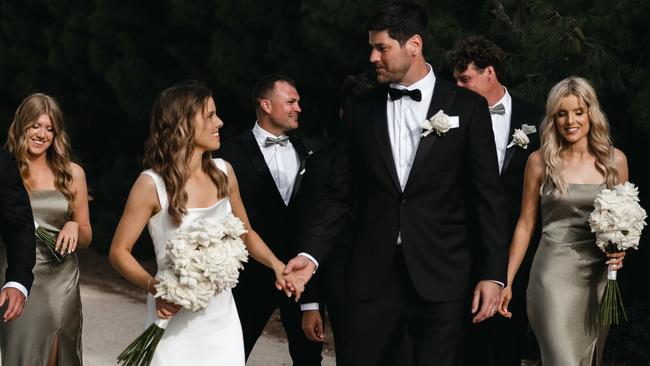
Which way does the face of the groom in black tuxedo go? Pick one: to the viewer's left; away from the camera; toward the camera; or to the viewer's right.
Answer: to the viewer's left

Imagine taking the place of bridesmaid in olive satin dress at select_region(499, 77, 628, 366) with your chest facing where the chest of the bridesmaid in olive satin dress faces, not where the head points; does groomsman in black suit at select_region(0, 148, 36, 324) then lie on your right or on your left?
on your right

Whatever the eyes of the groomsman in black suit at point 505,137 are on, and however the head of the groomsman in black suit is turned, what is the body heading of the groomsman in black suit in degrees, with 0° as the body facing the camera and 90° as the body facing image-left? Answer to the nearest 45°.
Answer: approximately 45°

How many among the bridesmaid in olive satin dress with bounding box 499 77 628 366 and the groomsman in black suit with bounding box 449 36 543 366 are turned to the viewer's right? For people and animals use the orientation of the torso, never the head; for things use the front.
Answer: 0

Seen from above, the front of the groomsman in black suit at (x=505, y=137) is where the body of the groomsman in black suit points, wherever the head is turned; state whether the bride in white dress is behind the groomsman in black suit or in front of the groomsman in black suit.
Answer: in front

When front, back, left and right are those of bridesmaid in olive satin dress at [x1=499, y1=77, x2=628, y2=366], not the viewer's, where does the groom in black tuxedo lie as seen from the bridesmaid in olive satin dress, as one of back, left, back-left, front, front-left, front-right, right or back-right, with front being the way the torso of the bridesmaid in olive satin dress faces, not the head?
front-right

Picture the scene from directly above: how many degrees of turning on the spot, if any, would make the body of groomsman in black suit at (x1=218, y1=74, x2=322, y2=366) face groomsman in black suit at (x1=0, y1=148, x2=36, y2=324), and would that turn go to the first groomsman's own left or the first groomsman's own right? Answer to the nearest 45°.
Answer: approximately 90° to the first groomsman's own right

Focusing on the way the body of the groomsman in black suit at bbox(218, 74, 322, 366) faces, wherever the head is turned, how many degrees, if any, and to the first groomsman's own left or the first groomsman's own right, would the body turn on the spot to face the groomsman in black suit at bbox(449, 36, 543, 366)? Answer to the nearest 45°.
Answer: approximately 45° to the first groomsman's own left

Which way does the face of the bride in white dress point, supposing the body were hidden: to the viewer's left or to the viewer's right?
to the viewer's right
